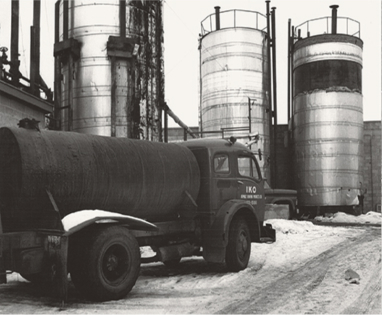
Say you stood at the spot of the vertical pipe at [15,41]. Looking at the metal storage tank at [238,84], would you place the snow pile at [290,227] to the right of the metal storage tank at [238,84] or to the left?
right

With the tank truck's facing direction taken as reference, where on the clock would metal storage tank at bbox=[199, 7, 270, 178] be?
The metal storage tank is roughly at 11 o'clock from the tank truck.

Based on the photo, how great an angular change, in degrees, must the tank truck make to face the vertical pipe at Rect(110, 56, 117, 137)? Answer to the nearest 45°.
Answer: approximately 45° to its left

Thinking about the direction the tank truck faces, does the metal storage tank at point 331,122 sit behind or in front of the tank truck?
in front

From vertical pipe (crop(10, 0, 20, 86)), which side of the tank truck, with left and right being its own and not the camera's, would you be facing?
left

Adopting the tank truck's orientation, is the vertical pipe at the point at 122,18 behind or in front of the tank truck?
in front

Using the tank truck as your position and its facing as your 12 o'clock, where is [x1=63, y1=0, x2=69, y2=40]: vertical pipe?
The vertical pipe is roughly at 10 o'clock from the tank truck.

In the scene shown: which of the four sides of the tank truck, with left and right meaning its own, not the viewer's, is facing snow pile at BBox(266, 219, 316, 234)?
front

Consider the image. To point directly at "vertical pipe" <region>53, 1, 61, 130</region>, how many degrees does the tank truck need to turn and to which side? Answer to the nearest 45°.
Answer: approximately 45° to its left

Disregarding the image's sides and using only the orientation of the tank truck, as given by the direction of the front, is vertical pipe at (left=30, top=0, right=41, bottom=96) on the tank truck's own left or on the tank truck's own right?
on the tank truck's own left

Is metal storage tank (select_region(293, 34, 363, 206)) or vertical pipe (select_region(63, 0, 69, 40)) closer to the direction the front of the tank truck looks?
the metal storage tank

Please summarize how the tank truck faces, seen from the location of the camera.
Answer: facing away from the viewer and to the right of the viewer

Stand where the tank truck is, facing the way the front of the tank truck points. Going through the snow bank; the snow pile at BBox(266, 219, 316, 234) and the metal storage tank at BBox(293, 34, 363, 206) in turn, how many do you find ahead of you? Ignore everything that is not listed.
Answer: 3

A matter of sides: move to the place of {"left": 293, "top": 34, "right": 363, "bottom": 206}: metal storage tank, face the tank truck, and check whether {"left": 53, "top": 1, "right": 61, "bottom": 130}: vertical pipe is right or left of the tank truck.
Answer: right
